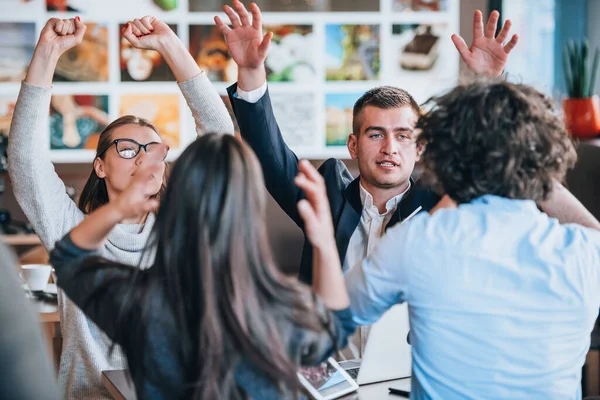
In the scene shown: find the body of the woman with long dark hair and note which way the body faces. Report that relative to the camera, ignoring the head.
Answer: away from the camera

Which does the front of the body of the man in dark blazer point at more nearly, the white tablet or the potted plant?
the white tablet

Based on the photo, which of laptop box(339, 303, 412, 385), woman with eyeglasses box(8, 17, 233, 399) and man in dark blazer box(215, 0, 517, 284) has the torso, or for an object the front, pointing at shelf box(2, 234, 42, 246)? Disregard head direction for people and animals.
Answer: the laptop

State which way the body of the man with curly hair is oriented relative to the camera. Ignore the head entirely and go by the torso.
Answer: away from the camera

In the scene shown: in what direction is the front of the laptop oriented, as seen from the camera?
facing away from the viewer and to the left of the viewer

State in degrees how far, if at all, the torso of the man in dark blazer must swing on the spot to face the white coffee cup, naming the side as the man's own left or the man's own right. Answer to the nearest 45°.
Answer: approximately 90° to the man's own right

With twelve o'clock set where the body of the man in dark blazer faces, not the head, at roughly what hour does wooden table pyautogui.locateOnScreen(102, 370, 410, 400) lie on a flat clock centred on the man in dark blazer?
The wooden table is roughly at 12 o'clock from the man in dark blazer.

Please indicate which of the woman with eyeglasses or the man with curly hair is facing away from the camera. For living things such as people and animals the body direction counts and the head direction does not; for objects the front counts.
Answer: the man with curly hair

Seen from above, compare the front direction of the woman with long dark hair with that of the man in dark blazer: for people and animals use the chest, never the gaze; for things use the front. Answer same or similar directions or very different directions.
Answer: very different directions
